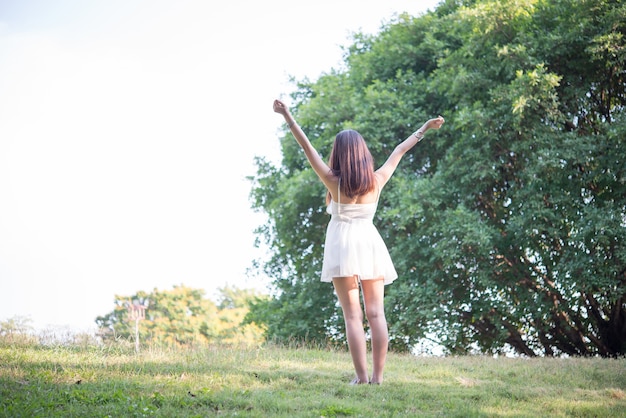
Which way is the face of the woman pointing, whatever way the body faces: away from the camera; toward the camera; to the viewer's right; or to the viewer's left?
away from the camera

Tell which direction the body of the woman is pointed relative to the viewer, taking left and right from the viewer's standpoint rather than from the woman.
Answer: facing away from the viewer

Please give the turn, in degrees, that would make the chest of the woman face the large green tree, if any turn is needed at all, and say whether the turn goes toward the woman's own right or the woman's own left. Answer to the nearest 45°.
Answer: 0° — they already face it
